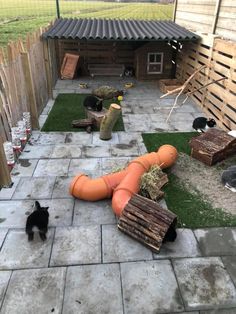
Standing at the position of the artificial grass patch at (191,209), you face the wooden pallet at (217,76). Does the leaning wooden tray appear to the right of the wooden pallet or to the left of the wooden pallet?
left

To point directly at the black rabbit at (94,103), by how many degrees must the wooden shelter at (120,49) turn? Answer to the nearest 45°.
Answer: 0° — it already faces it

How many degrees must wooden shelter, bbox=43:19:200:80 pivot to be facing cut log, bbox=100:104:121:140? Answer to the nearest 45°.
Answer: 0° — it already faces it

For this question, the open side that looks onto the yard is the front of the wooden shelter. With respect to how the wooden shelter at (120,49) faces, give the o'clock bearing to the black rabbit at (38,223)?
The black rabbit is roughly at 12 o'clock from the wooden shelter.

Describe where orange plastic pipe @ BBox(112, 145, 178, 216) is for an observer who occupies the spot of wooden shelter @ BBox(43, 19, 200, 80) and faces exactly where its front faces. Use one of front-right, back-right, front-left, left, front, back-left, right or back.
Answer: front

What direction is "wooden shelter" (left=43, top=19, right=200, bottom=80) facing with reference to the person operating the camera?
facing the viewer

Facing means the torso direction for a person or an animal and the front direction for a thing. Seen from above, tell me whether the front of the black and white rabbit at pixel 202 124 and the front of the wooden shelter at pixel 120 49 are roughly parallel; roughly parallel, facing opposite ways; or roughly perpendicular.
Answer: roughly perpendicular

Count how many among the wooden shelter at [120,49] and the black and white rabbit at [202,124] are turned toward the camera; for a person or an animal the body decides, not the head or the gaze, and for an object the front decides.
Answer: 1

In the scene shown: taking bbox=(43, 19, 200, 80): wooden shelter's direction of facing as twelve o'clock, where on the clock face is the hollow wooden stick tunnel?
The hollow wooden stick tunnel is roughly at 12 o'clock from the wooden shelter.
